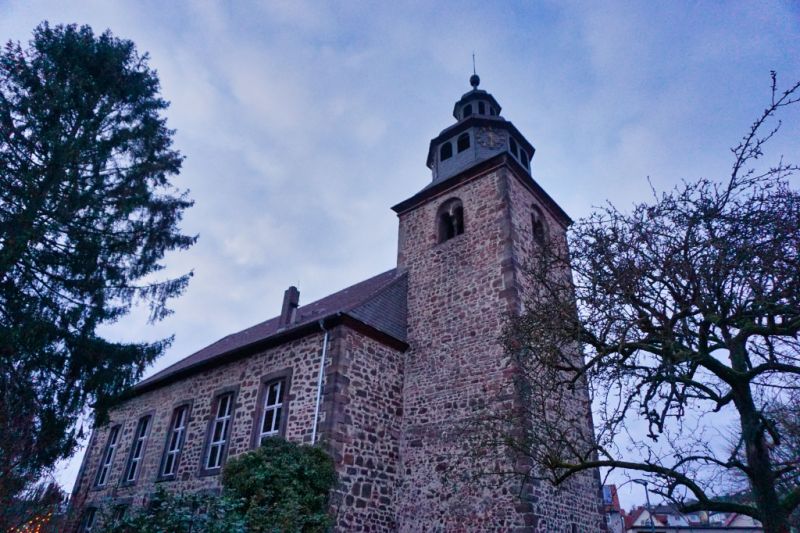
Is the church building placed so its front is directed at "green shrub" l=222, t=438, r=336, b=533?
no

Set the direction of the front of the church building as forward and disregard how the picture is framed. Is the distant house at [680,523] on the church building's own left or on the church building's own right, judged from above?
on the church building's own left

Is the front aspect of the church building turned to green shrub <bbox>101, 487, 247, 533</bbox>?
no
